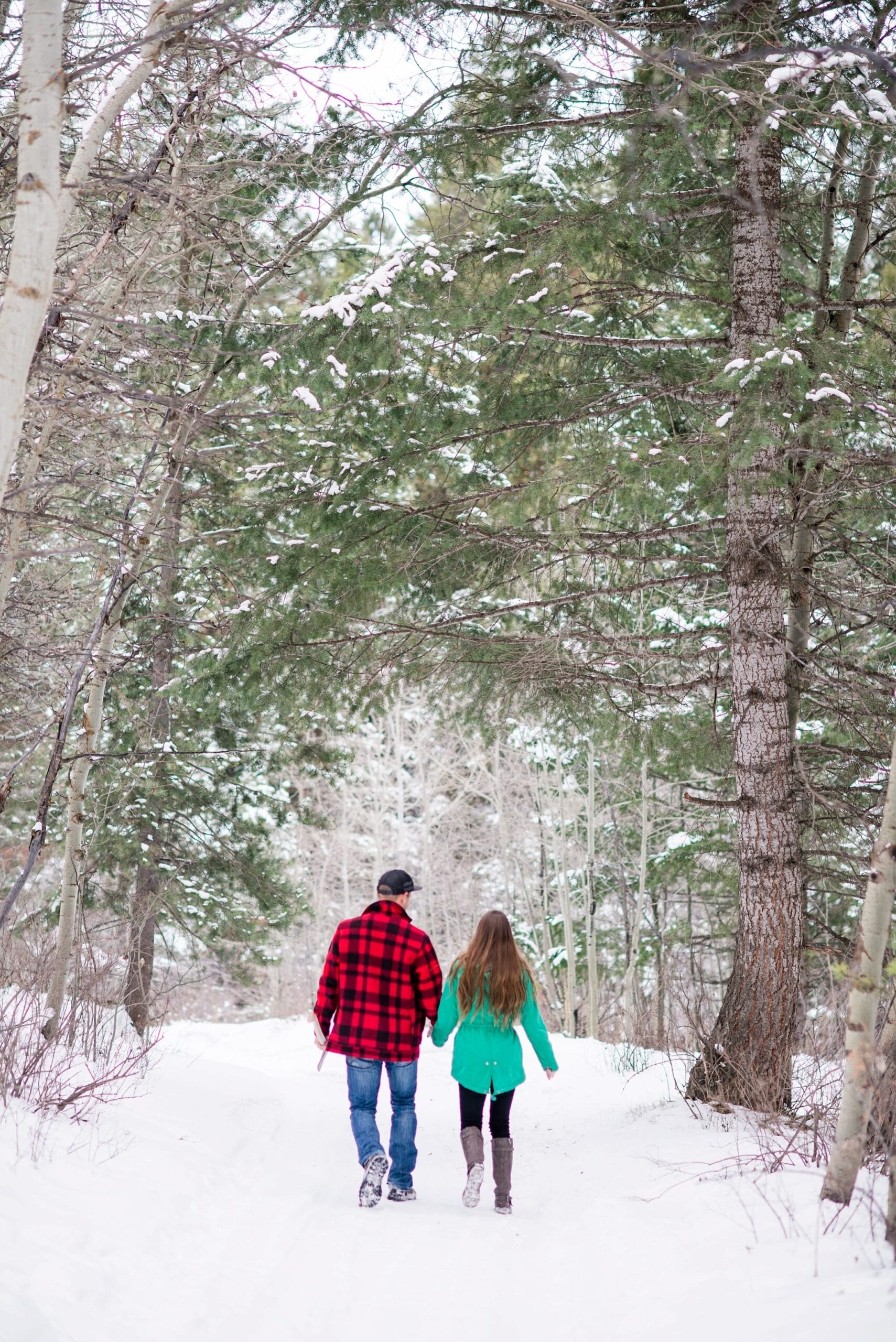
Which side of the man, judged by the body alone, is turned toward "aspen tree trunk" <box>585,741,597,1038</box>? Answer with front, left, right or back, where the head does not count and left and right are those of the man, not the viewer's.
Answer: front

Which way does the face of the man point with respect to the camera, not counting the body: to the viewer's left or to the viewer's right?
to the viewer's right

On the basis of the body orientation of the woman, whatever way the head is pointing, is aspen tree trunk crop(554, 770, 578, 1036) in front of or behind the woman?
in front

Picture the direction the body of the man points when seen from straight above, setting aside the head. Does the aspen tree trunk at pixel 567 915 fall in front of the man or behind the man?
in front

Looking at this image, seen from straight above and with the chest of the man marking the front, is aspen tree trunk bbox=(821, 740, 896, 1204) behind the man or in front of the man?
behind

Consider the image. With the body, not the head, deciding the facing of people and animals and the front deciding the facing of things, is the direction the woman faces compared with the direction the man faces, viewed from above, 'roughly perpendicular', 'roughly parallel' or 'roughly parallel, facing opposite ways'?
roughly parallel

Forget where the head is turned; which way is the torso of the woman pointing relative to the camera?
away from the camera

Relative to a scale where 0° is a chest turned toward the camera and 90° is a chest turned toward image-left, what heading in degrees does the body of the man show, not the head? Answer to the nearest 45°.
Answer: approximately 180°
